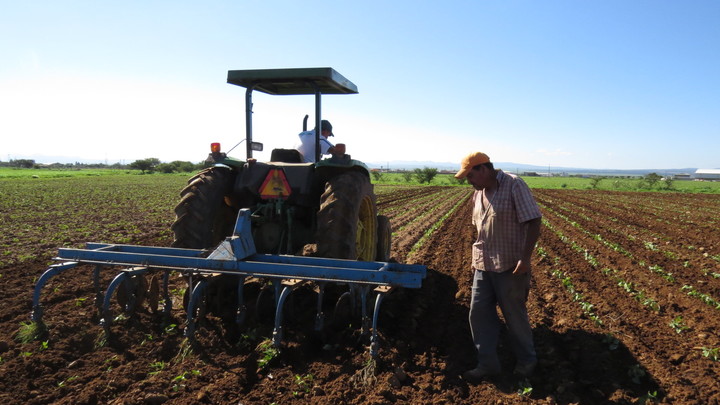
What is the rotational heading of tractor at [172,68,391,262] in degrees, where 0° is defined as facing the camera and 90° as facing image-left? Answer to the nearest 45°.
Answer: approximately 225°

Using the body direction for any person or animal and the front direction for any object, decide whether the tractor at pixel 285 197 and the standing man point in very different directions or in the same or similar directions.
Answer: very different directions

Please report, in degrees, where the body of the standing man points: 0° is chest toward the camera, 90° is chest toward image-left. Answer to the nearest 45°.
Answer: approximately 45°

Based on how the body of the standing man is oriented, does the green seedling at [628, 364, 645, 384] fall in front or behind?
behind

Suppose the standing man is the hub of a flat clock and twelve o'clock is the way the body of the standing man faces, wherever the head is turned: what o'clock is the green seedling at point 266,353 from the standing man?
The green seedling is roughly at 1 o'clock from the standing man.

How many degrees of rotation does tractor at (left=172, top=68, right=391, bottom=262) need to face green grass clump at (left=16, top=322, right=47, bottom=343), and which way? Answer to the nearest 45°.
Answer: approximately 135° to its left

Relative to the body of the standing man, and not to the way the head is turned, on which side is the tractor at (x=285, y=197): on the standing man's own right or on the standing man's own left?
on the standing man's own right

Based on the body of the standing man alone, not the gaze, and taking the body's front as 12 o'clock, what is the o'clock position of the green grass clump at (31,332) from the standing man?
The green grass clump is roughly at 1 o'clock from the standing man.

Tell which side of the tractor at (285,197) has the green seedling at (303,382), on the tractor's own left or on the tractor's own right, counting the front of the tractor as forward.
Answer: on the tractor's own right

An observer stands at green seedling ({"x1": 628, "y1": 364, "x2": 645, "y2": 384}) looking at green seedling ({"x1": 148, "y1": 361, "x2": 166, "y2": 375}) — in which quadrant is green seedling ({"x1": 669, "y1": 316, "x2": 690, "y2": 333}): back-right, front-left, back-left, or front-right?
back-right
